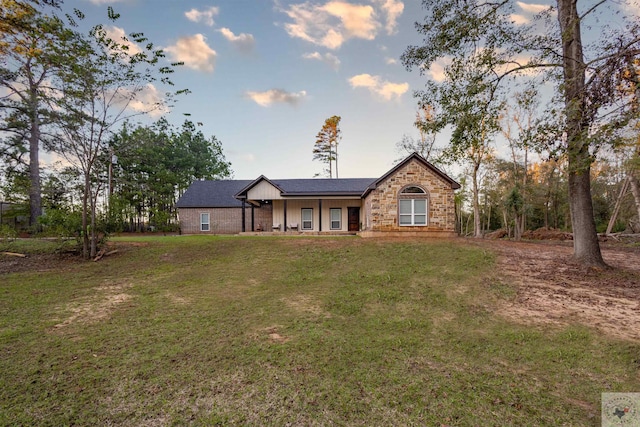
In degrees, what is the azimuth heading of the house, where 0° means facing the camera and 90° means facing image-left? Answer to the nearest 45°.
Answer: approximately 0°

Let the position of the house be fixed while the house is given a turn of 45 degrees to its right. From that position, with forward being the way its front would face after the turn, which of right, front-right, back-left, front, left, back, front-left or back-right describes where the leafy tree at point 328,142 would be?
back-right

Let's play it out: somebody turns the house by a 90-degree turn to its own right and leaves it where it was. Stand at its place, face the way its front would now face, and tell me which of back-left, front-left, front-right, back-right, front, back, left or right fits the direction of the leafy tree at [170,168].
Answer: front-right

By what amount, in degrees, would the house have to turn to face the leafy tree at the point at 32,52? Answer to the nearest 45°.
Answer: approximately 45° to its right
